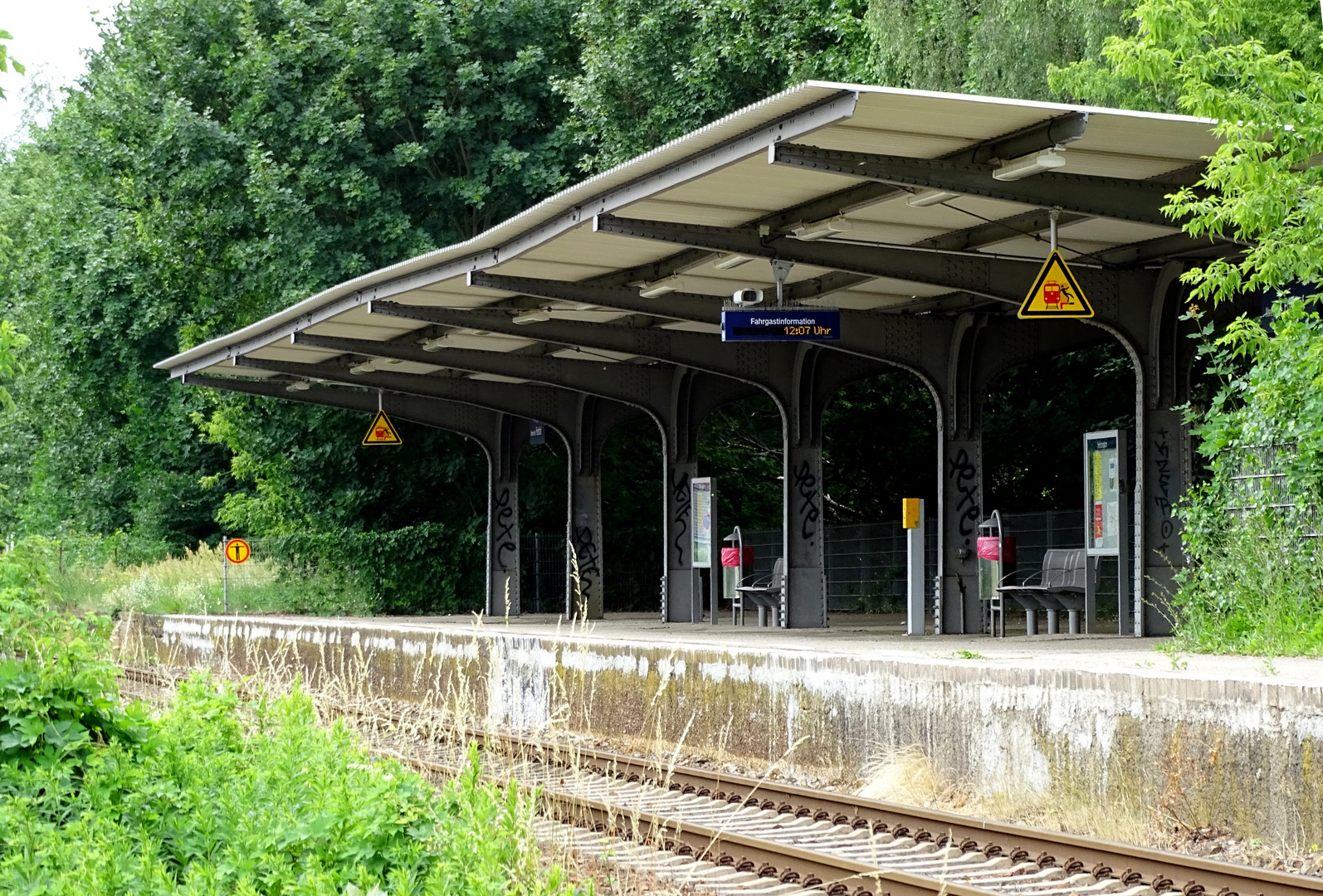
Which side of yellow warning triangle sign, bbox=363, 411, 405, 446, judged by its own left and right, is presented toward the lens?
front

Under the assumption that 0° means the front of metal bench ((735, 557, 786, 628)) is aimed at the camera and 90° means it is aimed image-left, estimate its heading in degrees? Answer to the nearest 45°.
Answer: approximately 45°

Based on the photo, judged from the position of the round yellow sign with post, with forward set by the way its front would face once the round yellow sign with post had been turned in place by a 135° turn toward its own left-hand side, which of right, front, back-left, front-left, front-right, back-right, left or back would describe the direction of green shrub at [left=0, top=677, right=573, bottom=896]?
back-right

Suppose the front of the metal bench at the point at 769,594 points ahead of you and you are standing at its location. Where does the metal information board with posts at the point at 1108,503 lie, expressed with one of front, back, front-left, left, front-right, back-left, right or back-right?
left

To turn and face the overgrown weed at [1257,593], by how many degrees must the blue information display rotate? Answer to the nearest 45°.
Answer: approximately 45° to its left

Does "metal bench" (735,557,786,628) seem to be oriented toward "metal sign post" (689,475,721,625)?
no

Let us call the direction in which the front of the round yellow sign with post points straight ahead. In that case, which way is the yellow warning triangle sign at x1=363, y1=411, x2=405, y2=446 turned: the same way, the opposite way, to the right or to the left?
the same way

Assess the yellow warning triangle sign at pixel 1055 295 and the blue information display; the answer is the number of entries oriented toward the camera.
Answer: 2

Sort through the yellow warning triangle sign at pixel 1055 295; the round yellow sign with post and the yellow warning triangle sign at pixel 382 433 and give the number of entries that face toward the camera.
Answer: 3

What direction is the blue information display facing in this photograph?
toward the camera

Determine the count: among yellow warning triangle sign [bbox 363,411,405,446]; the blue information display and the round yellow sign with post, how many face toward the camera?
3

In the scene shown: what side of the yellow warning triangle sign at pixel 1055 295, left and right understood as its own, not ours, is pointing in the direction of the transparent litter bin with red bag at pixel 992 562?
back

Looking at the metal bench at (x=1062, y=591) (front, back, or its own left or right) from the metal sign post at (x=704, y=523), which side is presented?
right

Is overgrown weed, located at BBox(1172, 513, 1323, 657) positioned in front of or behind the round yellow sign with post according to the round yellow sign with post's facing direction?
in front

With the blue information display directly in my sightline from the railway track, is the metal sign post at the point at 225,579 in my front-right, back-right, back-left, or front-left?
front-left

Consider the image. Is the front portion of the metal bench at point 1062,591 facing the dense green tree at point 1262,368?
no

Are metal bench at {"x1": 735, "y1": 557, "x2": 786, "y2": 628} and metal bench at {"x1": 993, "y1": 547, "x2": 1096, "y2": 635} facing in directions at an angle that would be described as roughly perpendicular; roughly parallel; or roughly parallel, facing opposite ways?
roughly parallel

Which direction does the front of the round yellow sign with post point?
toward the camera

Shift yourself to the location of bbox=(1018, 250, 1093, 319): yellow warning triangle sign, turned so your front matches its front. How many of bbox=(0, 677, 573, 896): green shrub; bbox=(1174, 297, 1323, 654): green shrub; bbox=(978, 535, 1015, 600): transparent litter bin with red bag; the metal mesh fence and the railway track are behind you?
2

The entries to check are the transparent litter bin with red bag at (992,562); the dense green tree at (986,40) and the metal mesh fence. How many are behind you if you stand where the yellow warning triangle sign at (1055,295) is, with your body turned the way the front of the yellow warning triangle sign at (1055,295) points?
3
